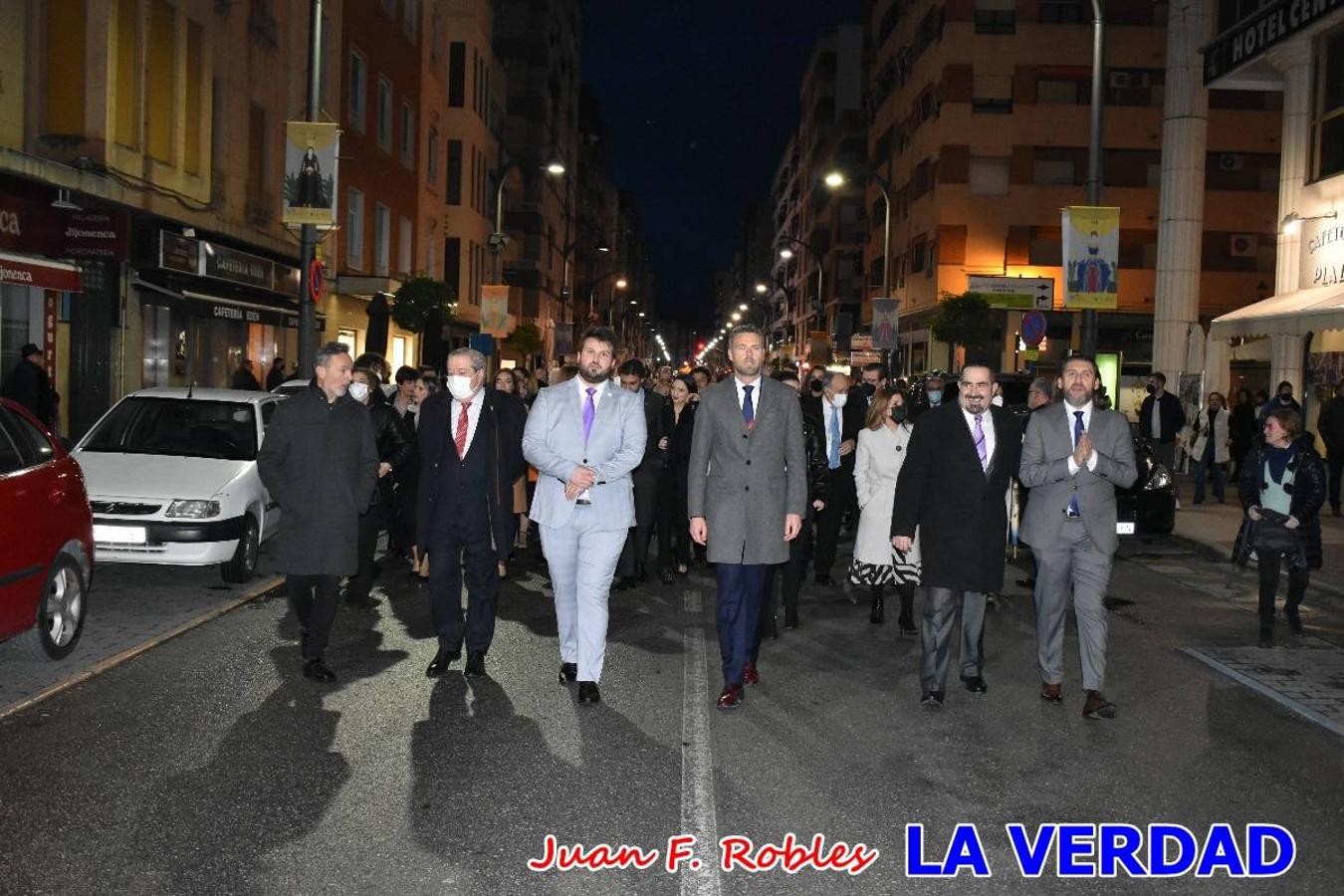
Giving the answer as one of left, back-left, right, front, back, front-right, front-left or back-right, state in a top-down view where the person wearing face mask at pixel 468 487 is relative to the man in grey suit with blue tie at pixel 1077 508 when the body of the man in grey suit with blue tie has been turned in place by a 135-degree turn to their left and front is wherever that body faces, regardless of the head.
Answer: back-left

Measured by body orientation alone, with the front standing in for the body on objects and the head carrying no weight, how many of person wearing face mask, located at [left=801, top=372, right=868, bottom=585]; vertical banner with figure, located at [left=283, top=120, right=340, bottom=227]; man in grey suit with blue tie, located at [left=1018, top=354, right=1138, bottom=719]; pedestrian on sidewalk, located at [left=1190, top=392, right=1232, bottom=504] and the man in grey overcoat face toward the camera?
5

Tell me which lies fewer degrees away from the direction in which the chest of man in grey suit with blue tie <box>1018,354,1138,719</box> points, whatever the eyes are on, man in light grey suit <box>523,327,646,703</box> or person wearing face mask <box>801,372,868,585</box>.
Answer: the man in light grey suit

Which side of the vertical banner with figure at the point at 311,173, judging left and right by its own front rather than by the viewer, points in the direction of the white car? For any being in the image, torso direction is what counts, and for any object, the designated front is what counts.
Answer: front

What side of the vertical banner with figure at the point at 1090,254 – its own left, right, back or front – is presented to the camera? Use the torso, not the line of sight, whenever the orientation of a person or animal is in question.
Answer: front

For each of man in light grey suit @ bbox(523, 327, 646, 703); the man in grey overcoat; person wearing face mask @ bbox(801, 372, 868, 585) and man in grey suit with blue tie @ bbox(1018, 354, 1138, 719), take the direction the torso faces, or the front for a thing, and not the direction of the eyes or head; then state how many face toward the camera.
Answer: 4

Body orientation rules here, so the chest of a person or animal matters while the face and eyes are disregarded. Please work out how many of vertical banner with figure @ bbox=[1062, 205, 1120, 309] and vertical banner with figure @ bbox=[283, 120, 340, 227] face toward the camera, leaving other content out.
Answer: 2

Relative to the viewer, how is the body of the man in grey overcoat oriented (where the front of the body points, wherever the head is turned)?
toward the camera

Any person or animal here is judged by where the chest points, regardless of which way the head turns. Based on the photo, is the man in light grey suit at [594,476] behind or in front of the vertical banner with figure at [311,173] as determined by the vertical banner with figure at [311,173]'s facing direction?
in front

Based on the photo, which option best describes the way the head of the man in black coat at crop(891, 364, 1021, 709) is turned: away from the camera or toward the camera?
toward the camera

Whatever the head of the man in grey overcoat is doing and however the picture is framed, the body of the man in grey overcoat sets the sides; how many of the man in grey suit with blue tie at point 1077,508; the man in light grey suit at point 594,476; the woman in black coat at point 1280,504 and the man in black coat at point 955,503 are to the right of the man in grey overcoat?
1

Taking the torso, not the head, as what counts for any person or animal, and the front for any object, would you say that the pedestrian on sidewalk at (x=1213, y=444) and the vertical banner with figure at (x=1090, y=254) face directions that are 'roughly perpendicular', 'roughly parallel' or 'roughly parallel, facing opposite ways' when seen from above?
roughly parallel

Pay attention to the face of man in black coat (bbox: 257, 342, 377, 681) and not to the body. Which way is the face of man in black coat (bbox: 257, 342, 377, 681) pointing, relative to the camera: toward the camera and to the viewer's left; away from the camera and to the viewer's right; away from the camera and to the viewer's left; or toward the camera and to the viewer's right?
toward the camera and to the viewer's right

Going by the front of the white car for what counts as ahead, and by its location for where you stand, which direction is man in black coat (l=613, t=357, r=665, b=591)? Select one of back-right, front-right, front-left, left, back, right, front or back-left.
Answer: back-left

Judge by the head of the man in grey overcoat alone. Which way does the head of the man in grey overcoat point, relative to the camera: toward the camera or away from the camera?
toward the camera

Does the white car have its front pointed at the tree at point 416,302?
no

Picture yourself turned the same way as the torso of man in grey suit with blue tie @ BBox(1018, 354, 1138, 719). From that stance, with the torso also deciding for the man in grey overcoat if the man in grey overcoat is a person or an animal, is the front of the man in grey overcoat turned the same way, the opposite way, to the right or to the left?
the same way

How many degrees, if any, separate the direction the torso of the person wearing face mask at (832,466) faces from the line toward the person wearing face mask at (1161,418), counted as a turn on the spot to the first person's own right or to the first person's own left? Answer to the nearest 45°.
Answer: approximately 135° to the first person's own left

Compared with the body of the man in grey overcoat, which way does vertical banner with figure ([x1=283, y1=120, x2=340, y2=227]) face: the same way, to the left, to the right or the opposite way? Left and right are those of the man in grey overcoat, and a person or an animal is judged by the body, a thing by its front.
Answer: the same way

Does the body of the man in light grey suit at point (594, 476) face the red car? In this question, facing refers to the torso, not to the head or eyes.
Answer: no
